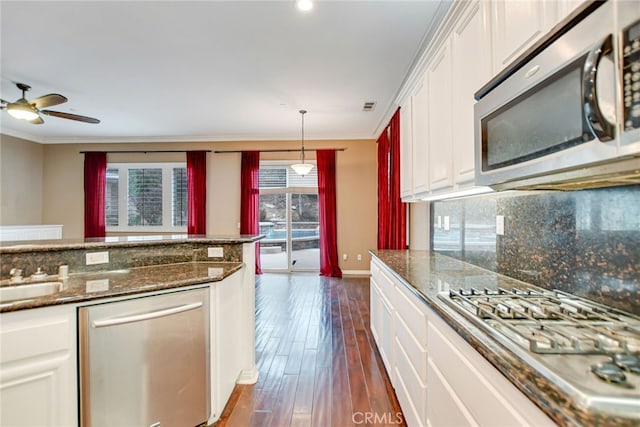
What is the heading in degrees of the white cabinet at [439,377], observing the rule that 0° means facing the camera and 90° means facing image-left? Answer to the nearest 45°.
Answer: approximately 90°

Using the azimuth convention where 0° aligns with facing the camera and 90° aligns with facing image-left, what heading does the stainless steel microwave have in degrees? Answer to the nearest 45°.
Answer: approximately 45°

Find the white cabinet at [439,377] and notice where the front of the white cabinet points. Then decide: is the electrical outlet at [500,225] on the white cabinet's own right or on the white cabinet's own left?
on the white cabinet's own right

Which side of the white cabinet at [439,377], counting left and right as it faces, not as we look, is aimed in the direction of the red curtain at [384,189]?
right

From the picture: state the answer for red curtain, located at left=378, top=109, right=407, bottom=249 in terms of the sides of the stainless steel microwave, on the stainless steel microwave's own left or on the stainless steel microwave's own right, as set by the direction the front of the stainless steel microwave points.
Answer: on the stainless steel microwave's own right

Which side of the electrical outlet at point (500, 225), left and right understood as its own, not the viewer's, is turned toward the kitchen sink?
front

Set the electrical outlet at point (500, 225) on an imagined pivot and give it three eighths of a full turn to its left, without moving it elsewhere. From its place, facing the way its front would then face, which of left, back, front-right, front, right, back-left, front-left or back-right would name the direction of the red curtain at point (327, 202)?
back-left

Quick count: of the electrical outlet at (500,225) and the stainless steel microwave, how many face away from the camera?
0

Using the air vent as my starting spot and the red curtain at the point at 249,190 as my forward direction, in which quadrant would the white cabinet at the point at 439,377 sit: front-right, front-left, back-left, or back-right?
back-left

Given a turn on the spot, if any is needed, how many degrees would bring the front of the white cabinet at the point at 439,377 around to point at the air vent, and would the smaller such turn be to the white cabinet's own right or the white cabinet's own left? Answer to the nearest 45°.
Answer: approximately 90° to the white cabinet's own right
